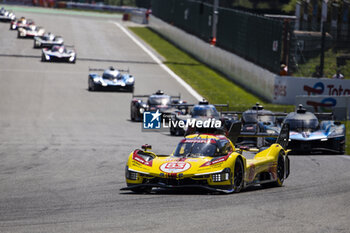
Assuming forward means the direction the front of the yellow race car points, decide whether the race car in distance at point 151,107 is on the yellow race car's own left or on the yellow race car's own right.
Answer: on the yellow race car's own right

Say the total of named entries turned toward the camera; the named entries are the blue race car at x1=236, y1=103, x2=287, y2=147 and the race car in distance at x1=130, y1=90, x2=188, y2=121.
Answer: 2

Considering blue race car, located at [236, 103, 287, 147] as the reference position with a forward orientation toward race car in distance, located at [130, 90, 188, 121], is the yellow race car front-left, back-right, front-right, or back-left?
back-left

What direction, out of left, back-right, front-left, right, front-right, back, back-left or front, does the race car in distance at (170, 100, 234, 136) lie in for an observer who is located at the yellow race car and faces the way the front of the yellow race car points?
back-right

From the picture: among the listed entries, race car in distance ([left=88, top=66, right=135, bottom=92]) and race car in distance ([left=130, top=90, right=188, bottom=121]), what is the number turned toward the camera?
2

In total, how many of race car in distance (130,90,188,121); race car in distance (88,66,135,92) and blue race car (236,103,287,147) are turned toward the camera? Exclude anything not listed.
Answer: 3

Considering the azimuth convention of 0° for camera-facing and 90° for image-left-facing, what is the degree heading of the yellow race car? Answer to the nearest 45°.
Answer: approximately 45°

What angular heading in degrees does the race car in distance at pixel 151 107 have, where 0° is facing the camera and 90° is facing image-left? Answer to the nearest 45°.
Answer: approximately 0°

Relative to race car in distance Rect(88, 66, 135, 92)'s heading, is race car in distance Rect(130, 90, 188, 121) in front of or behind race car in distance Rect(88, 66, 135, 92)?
in front

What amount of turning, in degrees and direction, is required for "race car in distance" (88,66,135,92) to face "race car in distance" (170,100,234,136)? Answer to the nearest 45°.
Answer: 0° — it already faces it

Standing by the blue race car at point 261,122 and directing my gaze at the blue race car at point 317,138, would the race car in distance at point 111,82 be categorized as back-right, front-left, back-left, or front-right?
back-left

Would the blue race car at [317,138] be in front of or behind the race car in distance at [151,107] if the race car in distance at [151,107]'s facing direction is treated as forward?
in front

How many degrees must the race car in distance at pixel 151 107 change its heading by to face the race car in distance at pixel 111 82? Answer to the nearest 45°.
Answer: approximately 180°
